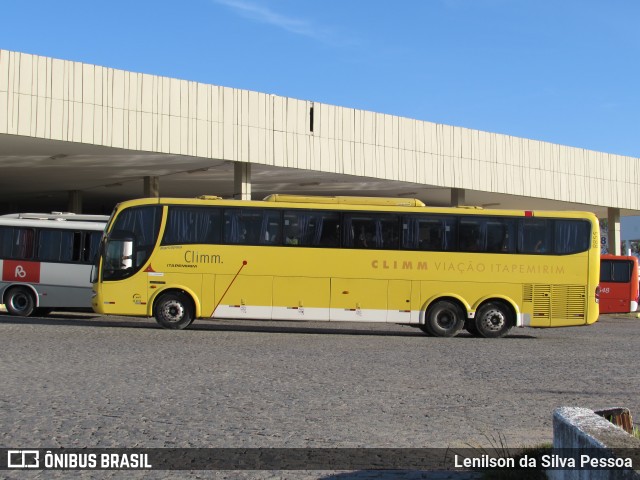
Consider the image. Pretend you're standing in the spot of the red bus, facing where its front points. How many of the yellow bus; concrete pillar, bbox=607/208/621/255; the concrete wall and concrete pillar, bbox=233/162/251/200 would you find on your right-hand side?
1

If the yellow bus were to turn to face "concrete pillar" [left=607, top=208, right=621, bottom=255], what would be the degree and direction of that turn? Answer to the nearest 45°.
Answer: approximately 135° to its right

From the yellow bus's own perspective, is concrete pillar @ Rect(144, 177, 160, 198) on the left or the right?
on its right

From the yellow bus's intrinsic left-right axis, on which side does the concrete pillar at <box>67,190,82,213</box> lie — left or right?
on its right

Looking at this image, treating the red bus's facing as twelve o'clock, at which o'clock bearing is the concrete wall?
The concrete wall is roughly at 9 o'clock from the red bus.

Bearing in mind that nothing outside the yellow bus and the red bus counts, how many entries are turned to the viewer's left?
2

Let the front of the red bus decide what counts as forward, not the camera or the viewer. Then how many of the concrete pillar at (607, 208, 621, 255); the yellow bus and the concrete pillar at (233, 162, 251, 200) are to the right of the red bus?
1

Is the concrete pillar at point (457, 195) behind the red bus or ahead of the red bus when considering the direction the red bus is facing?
ahead

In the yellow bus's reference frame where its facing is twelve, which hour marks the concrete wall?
The concrete wall is roughly at 9 o'clock from the yellow bus.

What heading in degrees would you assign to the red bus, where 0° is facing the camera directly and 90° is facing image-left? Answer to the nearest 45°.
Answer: approximately 90°

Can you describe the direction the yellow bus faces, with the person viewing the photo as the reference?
facing to the left of the viewer

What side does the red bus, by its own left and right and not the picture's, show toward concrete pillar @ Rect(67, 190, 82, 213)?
front
